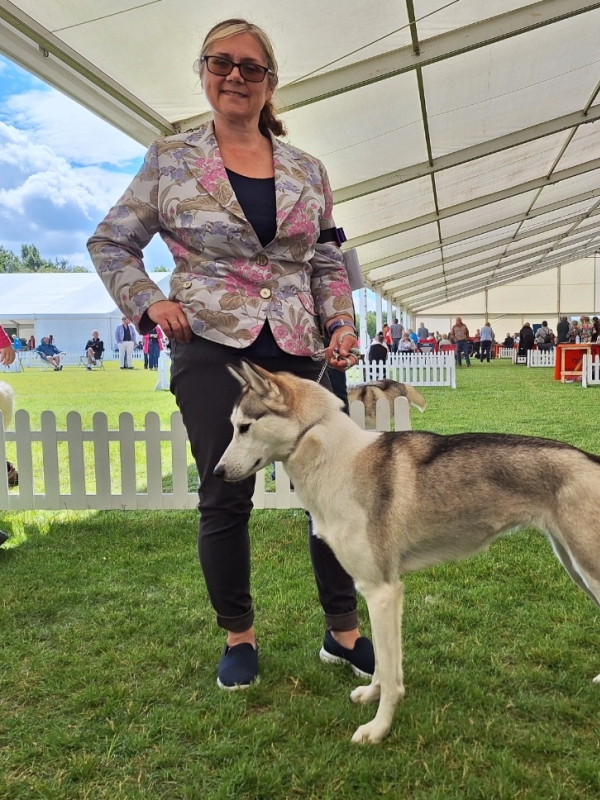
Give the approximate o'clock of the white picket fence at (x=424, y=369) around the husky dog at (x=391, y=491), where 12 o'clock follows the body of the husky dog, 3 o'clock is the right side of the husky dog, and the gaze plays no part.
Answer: The white picket fence is roughly at 3 o'clock from the husky dog.

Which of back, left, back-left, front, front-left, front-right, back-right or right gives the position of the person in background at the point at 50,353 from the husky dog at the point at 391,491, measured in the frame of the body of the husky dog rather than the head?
front-right

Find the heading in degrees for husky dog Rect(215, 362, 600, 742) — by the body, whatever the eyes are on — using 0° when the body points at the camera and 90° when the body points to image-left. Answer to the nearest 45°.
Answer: approximately 90°

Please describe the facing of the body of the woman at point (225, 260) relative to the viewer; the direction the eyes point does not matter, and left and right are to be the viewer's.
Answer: facing the viewer

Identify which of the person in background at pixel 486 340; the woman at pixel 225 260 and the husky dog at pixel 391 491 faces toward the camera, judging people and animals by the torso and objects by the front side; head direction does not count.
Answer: the woman

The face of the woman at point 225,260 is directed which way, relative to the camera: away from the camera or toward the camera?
toward the camera

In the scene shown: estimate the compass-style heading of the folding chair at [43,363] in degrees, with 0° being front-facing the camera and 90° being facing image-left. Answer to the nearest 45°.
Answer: approximately 315°

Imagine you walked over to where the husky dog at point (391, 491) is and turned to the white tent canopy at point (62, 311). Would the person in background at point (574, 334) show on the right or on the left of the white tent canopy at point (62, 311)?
right

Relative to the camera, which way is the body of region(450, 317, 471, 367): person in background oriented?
toward the camera

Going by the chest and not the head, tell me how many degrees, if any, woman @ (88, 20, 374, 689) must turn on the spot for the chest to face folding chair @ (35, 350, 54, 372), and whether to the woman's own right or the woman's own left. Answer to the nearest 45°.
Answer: approximately 180°
